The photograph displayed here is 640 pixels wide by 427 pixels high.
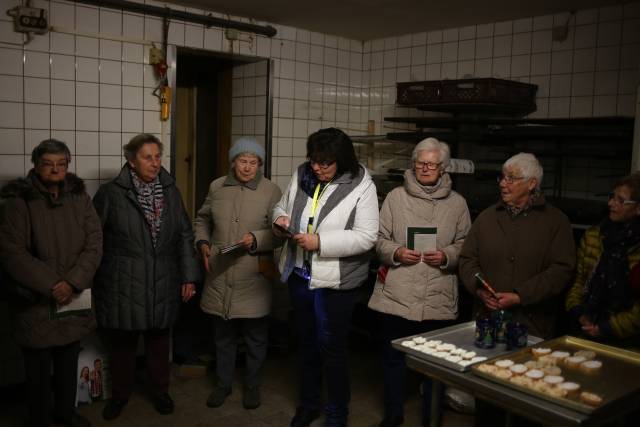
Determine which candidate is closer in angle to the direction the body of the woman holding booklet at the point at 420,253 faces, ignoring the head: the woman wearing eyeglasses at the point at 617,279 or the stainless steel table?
the stainless steel table

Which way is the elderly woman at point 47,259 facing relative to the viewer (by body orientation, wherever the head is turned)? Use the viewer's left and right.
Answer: facing the viewer

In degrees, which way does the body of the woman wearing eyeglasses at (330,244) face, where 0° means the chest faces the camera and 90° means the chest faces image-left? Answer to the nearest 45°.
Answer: approximately 45°

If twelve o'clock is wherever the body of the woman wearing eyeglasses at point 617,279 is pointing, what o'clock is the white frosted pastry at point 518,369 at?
The white frosted pastry is roughly at 11 o'clock from the woman wearing eyeglasses.

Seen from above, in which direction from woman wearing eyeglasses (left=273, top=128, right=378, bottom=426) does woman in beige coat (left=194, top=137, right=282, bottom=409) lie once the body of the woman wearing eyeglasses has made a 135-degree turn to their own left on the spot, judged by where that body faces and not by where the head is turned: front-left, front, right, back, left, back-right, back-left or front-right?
back-left

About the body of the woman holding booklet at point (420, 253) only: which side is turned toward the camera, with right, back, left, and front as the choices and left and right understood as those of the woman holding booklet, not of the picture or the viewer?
front

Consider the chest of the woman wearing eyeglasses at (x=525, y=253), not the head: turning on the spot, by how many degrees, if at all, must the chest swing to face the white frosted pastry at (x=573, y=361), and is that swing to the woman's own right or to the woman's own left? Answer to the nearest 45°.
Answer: approximately 45° to the woman's own left

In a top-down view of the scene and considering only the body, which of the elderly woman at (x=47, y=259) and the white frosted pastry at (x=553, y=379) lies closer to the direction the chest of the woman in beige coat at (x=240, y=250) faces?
the white frosted pastry

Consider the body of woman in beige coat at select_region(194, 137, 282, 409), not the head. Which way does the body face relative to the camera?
toward the camera

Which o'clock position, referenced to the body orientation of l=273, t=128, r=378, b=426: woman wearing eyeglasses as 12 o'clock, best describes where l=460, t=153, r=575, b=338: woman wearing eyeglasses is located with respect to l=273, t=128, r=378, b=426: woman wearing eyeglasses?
l=460, t=153, r=575, b=338: woman wearing eyeglasses is roughly at 8 o'clock from l=273, t=128, r=378, b=426: woman wearing eyeglasses.

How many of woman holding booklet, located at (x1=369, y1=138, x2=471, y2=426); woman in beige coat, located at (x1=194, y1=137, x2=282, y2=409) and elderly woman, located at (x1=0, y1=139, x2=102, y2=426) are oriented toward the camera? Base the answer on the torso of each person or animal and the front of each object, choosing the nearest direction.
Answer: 3

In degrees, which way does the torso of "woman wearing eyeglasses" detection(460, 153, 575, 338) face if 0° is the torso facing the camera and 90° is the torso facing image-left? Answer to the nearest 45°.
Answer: approximately 45°

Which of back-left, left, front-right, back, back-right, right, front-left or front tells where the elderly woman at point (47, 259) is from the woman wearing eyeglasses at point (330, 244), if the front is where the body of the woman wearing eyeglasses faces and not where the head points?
front-right

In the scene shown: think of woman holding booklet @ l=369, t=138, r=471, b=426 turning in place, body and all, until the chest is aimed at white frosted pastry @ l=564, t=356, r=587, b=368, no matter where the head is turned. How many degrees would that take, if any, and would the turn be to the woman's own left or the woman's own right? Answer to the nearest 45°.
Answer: approximately 45° to the woman's own left

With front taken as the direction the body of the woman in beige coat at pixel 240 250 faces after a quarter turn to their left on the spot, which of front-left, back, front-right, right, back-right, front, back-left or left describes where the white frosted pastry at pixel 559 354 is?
front-right
